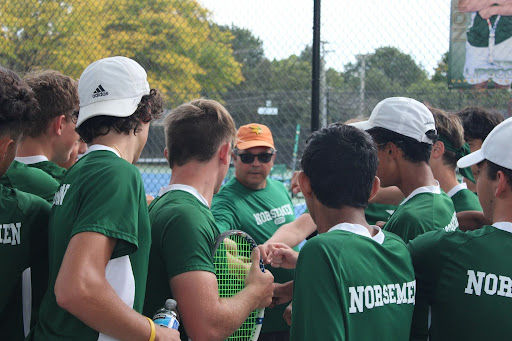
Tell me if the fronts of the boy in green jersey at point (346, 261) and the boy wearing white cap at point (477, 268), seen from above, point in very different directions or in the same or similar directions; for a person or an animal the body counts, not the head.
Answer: same or similar directions

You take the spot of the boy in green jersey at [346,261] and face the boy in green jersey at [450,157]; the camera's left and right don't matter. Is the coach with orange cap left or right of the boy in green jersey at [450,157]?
left

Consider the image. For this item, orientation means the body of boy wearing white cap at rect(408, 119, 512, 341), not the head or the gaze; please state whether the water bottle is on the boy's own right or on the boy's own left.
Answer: on the boy's own left

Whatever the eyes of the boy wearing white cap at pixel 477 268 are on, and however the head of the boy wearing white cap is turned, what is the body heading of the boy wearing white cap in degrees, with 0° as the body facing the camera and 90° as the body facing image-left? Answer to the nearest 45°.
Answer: approximately 135°

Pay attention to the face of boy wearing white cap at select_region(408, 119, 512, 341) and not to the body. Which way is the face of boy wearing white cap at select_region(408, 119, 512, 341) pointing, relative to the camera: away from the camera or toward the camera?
away from the camera

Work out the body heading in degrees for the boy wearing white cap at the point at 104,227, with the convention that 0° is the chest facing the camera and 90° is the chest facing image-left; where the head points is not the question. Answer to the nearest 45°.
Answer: approximately 225°

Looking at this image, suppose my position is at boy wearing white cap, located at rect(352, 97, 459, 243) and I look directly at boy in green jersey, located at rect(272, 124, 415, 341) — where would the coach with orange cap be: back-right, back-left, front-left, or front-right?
back-right

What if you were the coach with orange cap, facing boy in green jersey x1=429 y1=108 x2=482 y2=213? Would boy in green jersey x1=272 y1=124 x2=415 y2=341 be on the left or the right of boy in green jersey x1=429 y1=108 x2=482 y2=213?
right

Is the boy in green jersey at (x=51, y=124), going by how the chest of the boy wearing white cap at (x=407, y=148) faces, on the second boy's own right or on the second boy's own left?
on the second boy's own left

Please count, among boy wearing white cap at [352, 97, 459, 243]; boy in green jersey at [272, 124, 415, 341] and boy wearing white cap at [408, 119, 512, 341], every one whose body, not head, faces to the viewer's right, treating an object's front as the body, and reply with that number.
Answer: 0

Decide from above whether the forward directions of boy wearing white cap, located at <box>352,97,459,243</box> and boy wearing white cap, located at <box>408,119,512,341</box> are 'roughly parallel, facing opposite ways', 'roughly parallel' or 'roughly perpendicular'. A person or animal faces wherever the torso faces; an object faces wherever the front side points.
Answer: roughly parallel

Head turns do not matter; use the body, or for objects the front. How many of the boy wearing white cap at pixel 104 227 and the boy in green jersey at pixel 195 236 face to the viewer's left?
0

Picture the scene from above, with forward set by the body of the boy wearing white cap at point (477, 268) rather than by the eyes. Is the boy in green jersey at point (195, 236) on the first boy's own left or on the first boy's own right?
on the first boy's own left

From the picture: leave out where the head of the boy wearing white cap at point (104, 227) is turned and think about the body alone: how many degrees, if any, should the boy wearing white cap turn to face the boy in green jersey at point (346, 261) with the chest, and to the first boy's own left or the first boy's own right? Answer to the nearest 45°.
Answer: approximately 45° to the first boy's own right

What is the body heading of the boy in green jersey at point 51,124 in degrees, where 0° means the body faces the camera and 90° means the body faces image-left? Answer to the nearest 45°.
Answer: approximately 225°

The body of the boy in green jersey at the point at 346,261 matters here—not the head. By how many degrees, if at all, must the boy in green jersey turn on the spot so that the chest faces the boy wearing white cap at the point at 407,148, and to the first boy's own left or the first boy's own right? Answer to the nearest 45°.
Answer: approximately 45° to the first boy's own right
